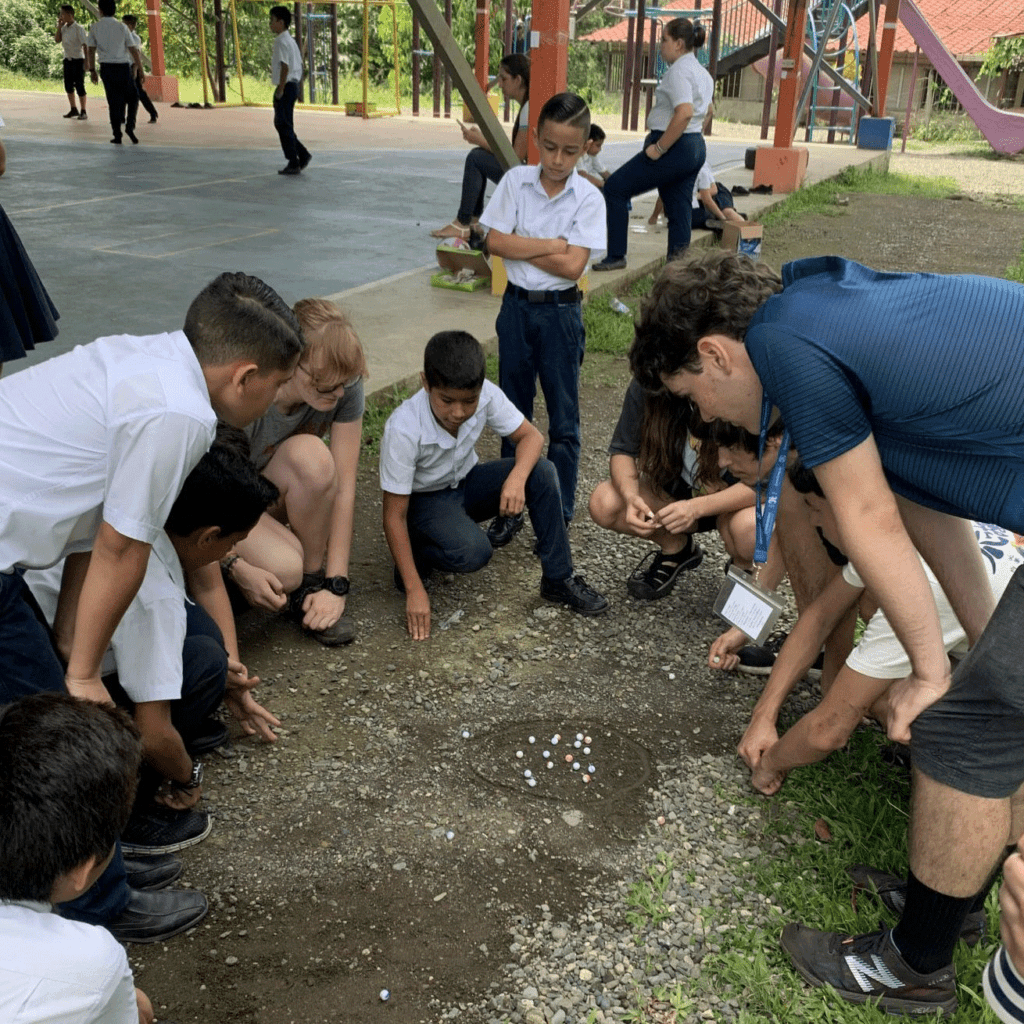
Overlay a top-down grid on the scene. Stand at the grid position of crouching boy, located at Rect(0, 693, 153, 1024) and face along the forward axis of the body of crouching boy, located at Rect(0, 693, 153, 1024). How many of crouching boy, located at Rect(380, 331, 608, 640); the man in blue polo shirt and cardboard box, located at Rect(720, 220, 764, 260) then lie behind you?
0

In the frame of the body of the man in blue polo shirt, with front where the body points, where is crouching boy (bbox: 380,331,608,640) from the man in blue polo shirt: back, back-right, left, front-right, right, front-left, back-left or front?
front-right

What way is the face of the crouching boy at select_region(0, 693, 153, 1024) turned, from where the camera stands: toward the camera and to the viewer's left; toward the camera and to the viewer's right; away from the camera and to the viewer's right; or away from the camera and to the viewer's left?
away from the camera and to the viewer's right

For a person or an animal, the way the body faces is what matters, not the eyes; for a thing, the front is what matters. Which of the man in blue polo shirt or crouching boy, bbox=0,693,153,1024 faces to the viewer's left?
the man in blue polo shirt

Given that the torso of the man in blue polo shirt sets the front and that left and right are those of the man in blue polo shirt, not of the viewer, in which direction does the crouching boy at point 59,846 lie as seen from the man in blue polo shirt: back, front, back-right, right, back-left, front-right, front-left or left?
front-left

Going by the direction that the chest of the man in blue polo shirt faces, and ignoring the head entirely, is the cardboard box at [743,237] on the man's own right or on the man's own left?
on the man's own right

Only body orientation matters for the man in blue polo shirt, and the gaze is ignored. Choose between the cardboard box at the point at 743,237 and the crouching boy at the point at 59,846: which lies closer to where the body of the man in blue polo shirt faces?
the crouching boy

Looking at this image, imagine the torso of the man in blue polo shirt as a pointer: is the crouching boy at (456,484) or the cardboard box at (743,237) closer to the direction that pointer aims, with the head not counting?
the crouching boy

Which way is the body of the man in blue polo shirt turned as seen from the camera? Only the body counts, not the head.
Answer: to the viewer's left

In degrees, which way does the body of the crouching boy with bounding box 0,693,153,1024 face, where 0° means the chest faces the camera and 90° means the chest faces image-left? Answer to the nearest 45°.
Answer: approximately 225°

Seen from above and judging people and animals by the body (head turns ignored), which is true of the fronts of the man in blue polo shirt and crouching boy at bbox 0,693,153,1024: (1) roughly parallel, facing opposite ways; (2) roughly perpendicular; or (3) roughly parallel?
roughly perpendicular

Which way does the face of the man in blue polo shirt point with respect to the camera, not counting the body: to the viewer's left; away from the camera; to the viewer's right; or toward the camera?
to the viewer's left

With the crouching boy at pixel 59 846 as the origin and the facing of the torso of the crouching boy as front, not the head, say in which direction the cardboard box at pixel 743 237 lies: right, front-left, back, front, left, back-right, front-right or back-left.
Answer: front
